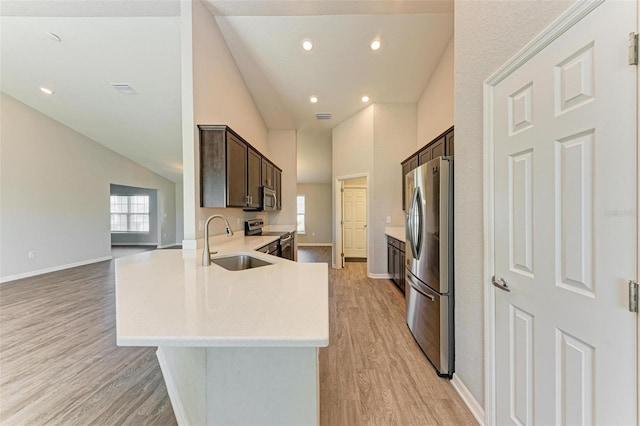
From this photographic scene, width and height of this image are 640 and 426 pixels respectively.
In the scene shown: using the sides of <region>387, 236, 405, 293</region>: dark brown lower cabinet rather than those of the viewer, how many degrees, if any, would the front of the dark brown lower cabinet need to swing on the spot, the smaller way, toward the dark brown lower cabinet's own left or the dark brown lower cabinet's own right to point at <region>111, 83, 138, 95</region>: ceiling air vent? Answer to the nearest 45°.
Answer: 0° — it already faces it

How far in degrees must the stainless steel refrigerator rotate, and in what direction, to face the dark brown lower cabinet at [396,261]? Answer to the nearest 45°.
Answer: approximately 90° to its right

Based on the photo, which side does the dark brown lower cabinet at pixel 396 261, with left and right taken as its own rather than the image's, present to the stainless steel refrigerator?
left

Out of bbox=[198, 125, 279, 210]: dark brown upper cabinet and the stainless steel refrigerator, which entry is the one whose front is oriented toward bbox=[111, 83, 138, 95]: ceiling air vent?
the stainless steel refrigerator

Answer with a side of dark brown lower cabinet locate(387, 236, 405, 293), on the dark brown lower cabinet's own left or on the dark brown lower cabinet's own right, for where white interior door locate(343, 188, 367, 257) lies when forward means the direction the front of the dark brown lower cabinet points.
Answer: on the dark brown lower cabinet's own right

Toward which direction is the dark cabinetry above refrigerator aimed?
to the viewer's left

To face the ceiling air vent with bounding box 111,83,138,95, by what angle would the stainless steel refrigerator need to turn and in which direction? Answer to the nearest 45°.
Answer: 0° — it already faces it

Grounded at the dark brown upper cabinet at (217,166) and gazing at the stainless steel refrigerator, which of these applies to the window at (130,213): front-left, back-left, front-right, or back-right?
back-left

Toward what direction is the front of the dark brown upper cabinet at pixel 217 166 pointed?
to the viewer's right

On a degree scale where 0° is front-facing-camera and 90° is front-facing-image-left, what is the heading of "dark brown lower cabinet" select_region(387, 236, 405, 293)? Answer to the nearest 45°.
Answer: approximately 90°
